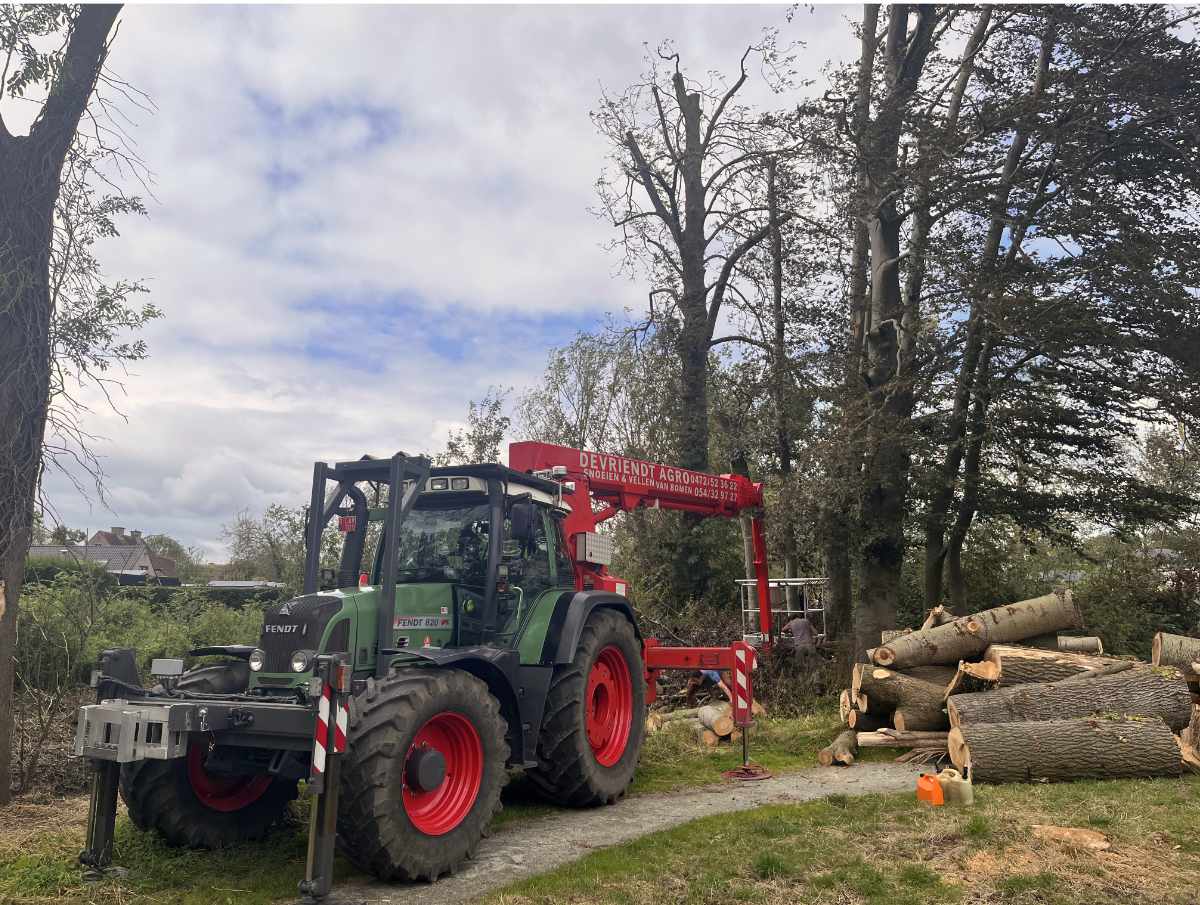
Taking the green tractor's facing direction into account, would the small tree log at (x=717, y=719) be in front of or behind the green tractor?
behind

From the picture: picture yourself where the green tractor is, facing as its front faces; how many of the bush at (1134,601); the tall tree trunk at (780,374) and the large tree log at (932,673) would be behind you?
3

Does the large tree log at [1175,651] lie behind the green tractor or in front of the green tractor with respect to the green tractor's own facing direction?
behind

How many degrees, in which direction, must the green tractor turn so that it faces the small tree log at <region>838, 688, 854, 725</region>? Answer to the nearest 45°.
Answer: approximately 180°

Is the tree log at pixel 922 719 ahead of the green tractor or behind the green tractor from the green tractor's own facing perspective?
behind

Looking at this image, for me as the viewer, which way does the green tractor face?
facing the viewer and to the left of the viewer

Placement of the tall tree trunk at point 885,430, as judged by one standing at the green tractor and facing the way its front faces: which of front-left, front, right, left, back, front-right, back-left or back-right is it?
back

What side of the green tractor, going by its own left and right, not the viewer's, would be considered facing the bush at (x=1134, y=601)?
back

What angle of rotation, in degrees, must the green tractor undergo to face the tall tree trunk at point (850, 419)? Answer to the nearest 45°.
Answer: approximately 180°

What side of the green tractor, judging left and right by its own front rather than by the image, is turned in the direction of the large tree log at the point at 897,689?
back

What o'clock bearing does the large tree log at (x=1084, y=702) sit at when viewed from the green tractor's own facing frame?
The large tree log is roughly at 7 o'clock from the green tractor.

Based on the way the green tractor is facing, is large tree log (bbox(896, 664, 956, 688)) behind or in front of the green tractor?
behind

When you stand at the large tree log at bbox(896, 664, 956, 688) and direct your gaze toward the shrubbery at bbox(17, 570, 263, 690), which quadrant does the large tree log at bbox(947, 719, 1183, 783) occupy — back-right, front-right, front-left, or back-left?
back-left

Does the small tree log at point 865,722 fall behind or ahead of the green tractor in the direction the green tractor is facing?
behind

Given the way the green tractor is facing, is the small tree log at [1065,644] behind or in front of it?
behind
